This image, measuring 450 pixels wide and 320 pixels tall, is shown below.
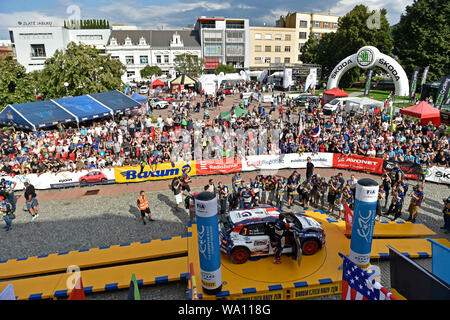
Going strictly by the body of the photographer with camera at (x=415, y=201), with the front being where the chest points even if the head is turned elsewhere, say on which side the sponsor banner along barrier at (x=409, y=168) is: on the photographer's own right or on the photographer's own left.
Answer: on the photographer's own right

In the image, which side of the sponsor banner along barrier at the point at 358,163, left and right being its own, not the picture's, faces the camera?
front

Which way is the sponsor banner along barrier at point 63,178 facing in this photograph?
toward the camera

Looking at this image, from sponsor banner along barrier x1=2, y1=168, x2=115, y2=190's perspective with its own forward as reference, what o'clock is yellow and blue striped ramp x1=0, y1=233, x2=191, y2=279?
The yellow and blue striped ramp is roughly at 12 o'clock from the sponsor banner along barrier.

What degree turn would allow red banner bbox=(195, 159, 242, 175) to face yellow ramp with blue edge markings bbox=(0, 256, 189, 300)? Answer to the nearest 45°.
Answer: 0° — it already faces it

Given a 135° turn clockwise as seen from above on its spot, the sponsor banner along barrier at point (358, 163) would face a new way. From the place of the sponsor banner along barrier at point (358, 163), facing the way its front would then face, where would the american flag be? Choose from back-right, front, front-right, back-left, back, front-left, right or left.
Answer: back-left

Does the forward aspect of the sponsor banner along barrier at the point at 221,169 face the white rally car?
yes

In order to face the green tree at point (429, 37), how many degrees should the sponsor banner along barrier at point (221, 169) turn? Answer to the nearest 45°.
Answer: approximately 135° to its left

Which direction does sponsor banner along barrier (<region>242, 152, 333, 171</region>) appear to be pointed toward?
toward the camera

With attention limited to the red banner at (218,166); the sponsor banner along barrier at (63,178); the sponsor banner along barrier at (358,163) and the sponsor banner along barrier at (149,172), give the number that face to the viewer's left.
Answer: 0

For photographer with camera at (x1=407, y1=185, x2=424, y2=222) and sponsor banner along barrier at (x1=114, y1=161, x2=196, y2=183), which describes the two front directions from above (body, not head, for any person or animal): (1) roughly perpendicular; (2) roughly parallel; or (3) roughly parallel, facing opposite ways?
roughly perpendicular

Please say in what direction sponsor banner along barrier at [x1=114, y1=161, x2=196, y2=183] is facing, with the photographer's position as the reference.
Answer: facing the viewer

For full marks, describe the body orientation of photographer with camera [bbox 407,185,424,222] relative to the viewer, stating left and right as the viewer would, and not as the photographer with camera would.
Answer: facing the viewer and to the left of the viewer
